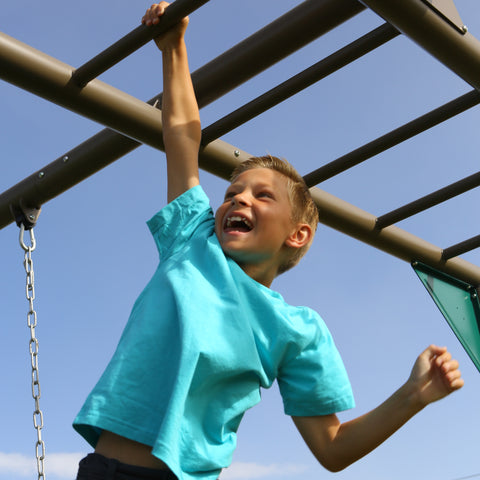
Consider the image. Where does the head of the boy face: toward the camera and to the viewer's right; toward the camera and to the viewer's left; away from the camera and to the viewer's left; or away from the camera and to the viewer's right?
toward the camera and to the viewer's left

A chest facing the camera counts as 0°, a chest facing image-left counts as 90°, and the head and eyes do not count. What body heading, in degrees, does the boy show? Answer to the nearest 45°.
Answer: approximately 45°
